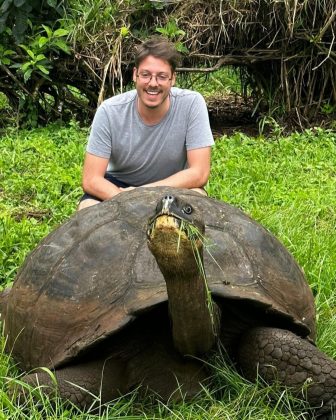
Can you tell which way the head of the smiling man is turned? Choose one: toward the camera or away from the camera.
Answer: toward the camera

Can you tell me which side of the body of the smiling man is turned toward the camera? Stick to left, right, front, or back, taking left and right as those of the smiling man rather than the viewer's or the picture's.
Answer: front

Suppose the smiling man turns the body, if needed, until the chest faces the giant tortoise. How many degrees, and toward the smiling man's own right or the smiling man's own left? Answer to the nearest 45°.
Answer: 0° — they already face it
